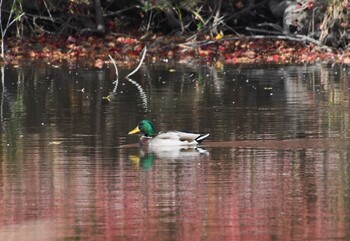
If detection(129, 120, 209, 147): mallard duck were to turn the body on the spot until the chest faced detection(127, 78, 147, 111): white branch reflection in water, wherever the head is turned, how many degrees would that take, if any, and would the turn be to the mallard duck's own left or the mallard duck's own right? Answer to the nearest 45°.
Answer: approximately 90° to the mallard duck's own right

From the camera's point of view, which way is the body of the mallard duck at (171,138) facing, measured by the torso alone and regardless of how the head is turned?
to the viewer's left

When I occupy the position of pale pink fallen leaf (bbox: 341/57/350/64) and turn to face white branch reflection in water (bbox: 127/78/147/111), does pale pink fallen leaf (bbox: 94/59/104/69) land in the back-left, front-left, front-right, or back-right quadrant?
front-right

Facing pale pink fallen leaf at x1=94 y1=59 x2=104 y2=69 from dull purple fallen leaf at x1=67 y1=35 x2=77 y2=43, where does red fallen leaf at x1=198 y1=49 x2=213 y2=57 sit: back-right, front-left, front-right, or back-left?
front-left

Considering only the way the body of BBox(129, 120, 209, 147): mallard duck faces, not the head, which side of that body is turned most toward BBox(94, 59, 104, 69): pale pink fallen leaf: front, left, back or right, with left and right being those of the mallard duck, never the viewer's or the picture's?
right

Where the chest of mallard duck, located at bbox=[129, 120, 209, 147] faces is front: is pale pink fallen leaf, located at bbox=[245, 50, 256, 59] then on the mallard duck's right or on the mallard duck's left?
on the mallard duck's right
